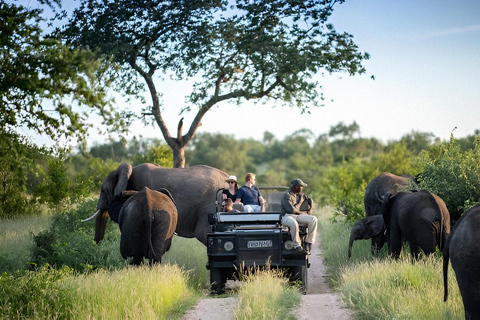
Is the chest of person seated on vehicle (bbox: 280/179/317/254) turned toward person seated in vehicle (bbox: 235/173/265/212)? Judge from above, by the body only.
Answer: no

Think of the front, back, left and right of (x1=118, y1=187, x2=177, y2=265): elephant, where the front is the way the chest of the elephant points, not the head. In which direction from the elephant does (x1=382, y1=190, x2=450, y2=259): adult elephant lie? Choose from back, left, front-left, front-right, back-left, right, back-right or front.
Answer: right

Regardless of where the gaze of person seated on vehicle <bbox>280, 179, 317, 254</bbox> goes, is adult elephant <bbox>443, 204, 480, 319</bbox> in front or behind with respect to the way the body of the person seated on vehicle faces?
in front

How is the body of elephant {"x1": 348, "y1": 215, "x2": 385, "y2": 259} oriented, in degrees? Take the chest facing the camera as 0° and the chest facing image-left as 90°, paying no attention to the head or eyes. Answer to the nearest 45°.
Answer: approximately 90°

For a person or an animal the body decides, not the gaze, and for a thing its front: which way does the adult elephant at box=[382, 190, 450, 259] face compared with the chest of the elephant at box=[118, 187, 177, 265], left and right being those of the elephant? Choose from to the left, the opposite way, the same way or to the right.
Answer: the same way

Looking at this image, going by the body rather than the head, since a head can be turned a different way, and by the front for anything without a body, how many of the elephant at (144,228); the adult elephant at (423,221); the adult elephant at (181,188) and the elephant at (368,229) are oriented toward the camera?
0

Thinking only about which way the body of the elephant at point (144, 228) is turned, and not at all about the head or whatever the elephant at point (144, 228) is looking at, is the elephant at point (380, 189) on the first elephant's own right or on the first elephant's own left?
on the first elephant's own right

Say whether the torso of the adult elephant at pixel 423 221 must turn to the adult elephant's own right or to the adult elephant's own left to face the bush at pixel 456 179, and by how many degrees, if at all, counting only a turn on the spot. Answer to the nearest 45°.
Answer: approximately 45° to the adult elephant's own right

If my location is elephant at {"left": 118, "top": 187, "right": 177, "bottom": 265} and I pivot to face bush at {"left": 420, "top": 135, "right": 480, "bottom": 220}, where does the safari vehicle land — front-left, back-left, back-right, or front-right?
front-right

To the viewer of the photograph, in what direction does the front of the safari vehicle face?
facing the viewer

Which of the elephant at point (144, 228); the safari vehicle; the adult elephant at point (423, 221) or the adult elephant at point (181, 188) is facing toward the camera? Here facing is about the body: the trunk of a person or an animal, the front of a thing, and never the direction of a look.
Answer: the safari vehicle

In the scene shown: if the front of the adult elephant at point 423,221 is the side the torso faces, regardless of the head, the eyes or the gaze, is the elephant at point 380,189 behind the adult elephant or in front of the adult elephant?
in front

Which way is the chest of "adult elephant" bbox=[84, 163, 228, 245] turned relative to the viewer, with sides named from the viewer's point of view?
facing to the left of the viewer

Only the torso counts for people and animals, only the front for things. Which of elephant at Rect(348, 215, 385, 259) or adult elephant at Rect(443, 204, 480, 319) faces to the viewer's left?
the elephant
